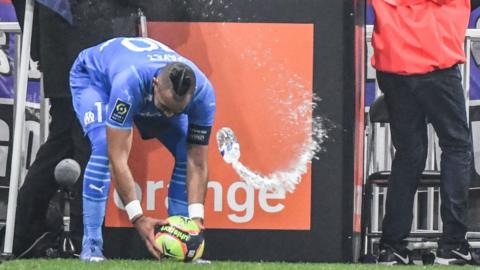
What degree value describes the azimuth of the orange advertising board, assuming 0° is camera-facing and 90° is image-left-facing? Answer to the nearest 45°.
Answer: approximately 0°

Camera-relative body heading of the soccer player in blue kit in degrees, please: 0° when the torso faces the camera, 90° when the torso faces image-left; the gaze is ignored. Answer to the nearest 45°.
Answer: approximately 315°
